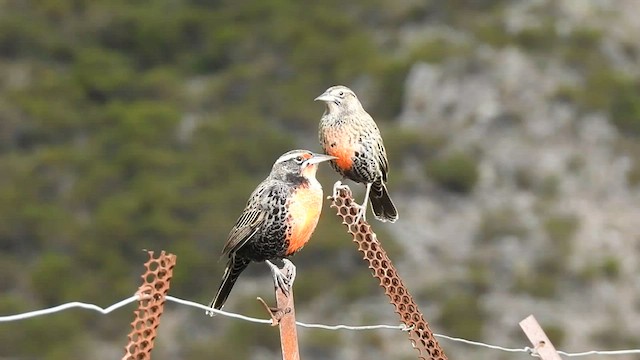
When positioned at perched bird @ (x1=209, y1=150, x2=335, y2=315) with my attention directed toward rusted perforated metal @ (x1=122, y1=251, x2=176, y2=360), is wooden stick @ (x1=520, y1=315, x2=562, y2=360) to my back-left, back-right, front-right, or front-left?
back-left

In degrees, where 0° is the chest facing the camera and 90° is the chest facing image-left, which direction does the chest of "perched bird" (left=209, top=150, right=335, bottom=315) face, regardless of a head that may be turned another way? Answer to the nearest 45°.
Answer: approximately 270°

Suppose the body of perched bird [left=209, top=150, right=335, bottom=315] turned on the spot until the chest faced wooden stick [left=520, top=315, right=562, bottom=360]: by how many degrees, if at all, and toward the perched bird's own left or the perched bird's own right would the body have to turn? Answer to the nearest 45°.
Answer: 0° — it already faces it

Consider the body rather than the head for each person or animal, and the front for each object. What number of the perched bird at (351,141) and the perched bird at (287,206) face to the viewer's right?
1

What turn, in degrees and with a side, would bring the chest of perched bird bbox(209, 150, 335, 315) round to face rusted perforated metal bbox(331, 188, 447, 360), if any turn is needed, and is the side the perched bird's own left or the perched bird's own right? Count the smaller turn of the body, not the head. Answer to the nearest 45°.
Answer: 0° — it already faces it

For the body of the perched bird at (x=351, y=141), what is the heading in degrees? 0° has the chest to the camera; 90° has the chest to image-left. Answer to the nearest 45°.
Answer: approximately 45°
